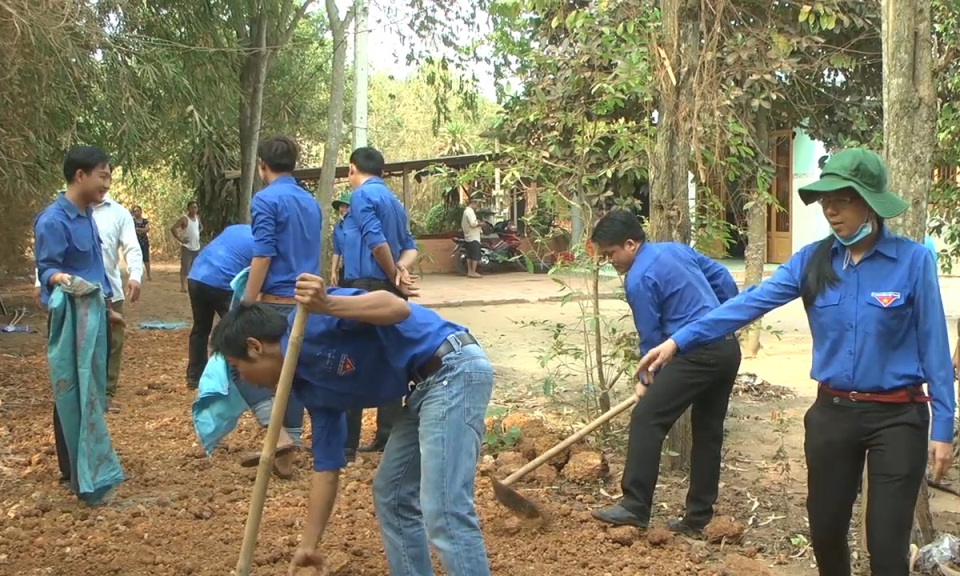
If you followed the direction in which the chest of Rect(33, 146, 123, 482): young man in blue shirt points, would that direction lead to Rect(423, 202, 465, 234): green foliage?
no

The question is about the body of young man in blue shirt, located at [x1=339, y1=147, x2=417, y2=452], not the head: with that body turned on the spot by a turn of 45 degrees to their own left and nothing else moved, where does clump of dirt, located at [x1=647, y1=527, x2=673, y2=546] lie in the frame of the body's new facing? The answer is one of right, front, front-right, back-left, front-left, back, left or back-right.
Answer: back-left

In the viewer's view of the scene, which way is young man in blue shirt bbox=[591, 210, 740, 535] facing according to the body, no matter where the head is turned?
to the viewer's left

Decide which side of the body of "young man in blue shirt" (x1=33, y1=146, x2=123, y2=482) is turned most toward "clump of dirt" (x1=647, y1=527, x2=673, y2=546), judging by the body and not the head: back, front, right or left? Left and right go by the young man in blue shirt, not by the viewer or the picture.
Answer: front

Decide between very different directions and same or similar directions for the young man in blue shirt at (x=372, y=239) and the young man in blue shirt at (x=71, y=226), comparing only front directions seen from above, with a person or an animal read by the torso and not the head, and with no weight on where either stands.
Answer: very different directions

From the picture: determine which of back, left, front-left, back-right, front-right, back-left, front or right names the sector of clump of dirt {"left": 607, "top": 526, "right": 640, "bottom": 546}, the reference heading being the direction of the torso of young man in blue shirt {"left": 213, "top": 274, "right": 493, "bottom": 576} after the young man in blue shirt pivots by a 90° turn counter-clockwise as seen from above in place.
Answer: back-left

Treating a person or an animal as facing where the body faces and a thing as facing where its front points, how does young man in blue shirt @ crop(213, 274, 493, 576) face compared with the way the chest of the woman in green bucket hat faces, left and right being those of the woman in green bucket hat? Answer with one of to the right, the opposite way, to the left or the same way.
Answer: to the right

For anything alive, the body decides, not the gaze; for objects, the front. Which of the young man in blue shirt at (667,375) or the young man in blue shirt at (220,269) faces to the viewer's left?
the young man in blue shirt at (667,375)

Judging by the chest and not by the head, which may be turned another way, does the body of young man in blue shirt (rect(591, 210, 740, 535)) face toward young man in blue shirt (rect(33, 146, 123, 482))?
yes

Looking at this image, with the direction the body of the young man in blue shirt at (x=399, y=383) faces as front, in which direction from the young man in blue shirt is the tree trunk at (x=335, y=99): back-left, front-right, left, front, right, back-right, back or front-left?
right

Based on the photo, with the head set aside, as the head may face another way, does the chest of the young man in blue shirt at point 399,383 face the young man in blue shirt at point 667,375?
no

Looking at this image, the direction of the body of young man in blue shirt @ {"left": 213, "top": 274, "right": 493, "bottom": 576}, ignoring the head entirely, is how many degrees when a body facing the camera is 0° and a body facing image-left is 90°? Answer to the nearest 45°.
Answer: approximately 90°

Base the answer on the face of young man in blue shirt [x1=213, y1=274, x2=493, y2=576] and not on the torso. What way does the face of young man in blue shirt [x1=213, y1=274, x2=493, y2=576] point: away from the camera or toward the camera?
toward the camera
